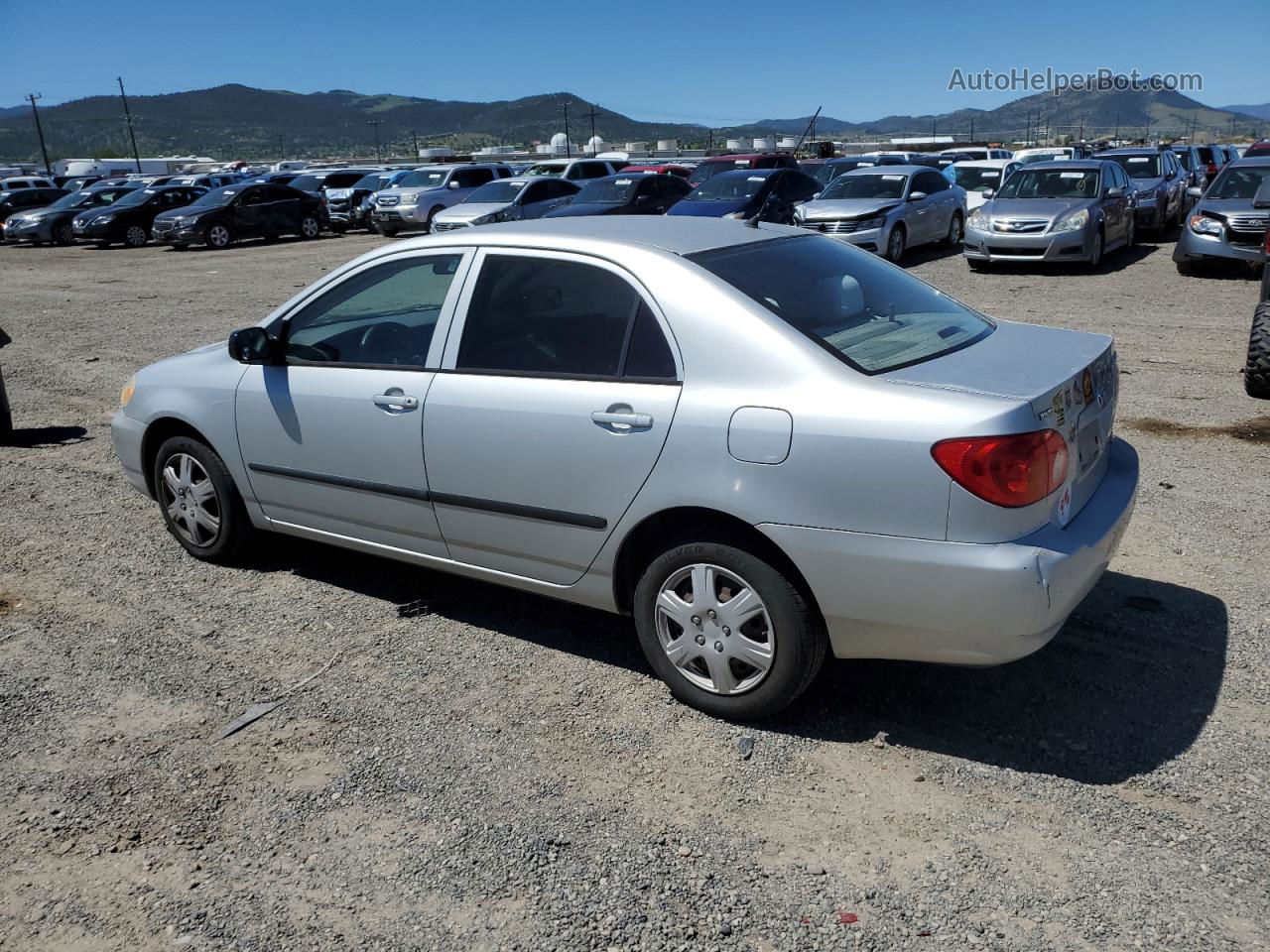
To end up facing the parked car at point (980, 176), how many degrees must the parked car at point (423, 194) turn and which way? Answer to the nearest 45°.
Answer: approximately 90° to its left

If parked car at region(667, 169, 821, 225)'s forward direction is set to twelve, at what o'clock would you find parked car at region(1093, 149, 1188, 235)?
parked car at region(1093, 149, 1188, 235) is roughly at 7 o'clock from parked car at region(667, 169, 821, 225).

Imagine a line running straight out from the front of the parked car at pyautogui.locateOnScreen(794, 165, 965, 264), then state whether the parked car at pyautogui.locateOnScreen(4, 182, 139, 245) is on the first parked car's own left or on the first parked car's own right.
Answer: on the first parked car's own right

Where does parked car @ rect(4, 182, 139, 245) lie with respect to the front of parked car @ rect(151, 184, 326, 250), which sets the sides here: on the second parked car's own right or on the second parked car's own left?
on the second parked car's own right

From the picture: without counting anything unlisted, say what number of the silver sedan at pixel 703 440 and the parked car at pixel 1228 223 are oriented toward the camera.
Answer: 1

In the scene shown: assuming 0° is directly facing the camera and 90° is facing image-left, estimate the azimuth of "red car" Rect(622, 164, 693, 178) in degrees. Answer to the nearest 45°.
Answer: approximately 45°

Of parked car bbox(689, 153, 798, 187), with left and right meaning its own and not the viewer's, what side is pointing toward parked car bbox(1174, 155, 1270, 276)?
left

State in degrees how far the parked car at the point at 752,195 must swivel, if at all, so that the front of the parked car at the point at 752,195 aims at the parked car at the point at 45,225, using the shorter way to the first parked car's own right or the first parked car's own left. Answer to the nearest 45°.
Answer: approximately 90° to the first parked car's own right
